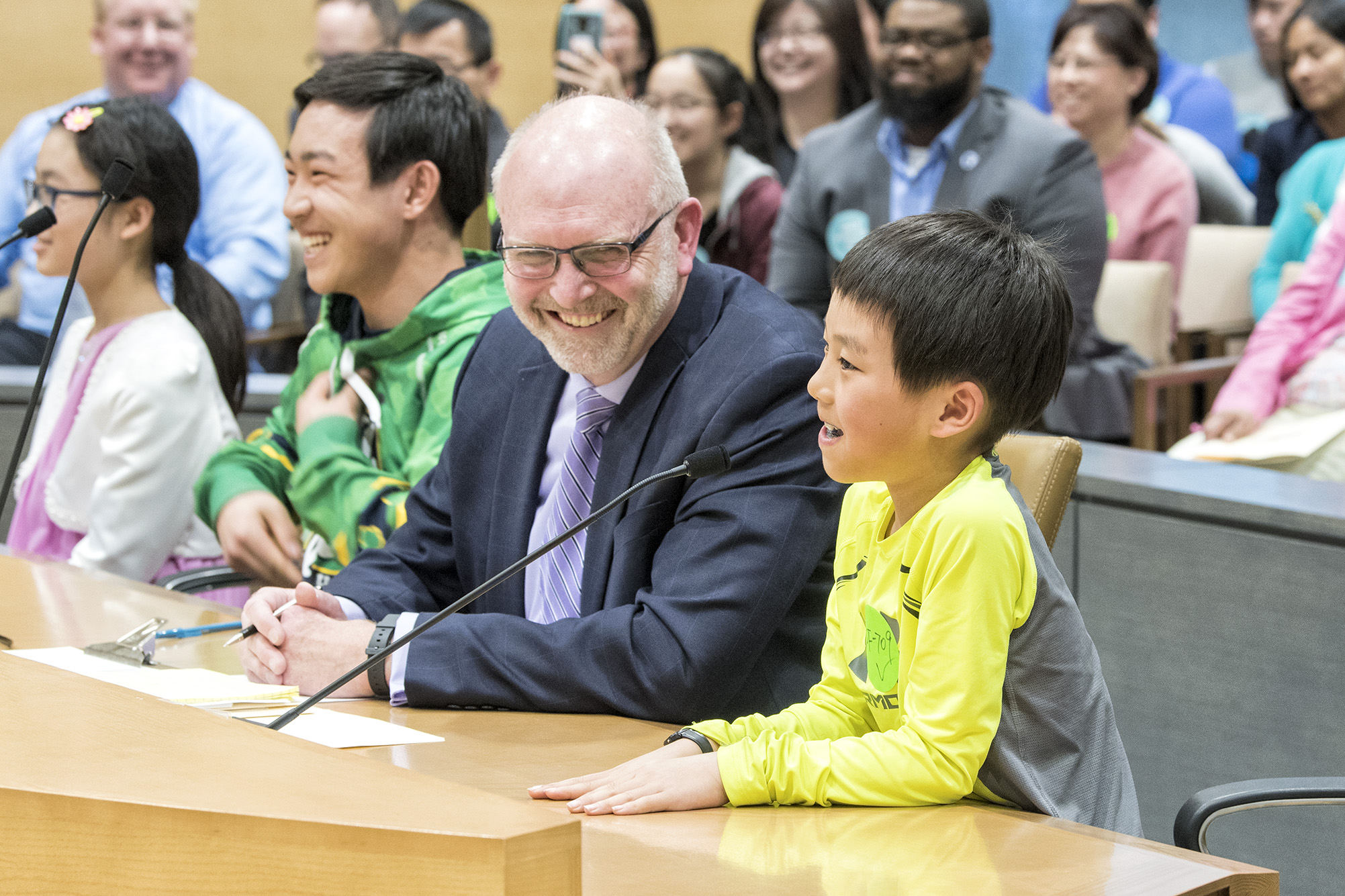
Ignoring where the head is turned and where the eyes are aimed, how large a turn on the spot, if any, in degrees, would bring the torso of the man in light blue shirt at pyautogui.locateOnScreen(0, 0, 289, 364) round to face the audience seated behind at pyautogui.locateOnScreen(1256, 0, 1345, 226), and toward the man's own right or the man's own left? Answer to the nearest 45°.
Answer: approximately 45° to the man's own left

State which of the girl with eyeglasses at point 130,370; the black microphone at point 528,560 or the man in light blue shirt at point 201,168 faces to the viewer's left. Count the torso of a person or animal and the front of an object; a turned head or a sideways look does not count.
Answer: the girl with eyeglasses

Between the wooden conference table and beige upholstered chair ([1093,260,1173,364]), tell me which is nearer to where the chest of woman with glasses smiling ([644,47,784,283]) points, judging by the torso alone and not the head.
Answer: the wooden conference table

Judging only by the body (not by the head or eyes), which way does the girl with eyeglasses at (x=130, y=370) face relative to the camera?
to the viewer's left

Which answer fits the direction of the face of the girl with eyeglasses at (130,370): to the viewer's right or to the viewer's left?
to the viewer's left

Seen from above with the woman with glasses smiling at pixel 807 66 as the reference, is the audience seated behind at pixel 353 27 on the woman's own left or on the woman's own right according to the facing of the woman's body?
on the woman's own right

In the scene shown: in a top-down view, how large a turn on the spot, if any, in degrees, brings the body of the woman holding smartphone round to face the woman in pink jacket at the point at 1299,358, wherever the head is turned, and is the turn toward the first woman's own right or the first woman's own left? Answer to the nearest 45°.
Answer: approximately 90° to the first woman's own left
